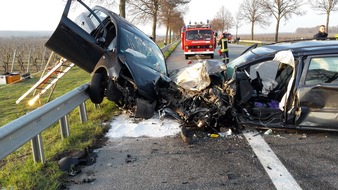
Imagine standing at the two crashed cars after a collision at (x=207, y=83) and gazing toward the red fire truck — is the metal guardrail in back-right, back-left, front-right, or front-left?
back-left

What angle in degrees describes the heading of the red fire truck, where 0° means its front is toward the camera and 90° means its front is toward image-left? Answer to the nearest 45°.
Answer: approximately 0°

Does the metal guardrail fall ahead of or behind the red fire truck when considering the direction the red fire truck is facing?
ahead

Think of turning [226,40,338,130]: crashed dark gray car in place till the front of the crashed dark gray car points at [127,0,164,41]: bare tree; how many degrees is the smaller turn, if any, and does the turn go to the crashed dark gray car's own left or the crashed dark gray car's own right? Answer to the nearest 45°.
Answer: approximately 45° to the crashed dark gray car's own right

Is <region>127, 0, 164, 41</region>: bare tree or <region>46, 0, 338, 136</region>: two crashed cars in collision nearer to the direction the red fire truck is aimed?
the two crashed cars in collision

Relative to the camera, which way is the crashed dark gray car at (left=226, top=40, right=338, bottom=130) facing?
to the viewer's left

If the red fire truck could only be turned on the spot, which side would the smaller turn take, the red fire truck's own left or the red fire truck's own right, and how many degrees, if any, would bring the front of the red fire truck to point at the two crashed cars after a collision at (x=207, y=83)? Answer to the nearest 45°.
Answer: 0° — it already faces it
